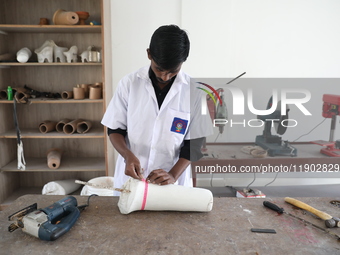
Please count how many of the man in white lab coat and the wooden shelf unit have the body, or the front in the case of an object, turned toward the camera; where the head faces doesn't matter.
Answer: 2

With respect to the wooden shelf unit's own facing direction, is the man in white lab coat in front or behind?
in front

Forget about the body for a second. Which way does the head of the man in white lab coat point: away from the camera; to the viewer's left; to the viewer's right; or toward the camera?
toward the camera

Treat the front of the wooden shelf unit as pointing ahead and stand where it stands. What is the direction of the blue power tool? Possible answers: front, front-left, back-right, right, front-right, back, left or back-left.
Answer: front

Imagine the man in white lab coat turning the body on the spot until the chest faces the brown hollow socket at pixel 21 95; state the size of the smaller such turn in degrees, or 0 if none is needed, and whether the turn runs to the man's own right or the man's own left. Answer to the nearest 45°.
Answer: approximately 135° to the man's own right

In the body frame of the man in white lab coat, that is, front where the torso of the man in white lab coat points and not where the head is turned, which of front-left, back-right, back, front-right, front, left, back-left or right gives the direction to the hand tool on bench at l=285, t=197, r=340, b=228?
front-left

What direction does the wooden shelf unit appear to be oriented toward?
toward the camera

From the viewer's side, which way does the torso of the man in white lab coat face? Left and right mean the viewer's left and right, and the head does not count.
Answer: facing the viewer

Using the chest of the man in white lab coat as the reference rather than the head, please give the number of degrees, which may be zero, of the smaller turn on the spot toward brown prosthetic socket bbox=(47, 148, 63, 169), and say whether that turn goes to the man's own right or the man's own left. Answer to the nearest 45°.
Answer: approximately 135° to the man's own right

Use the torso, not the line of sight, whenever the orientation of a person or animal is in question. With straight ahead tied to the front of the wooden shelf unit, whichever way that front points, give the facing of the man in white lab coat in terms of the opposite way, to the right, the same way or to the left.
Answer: the same way

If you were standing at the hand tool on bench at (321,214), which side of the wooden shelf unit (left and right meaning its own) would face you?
front
